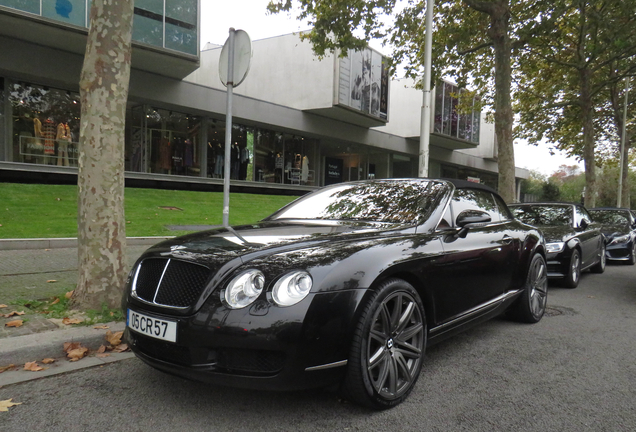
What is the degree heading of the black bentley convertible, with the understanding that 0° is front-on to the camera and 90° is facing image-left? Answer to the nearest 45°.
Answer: approximately 45°

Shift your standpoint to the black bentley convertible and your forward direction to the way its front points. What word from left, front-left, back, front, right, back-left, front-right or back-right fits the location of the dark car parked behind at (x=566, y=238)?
back

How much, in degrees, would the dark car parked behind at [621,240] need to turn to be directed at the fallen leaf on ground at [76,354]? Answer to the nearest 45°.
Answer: approximately 45° to its left

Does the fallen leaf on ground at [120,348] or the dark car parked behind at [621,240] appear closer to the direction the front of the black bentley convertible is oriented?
the fallen leaf on ground

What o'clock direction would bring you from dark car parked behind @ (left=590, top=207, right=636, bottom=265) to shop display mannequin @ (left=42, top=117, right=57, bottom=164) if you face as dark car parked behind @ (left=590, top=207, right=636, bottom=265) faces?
The shop display mannequin is roughly at 1 o'clock from the dark car parked behind.

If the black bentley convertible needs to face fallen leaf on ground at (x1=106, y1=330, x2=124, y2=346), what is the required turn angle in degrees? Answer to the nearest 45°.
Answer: approximately 90° to its right

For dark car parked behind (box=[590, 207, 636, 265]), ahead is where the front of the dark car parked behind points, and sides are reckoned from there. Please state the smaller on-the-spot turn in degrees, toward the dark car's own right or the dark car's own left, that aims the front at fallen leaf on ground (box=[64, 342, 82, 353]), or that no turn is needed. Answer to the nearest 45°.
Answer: approximately 45° to the dark car's own left

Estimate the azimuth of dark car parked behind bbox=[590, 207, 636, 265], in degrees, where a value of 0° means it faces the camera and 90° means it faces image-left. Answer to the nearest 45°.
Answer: approximately 45°

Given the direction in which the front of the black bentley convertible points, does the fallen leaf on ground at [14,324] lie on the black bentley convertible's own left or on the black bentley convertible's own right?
on the black bentley convertible's own right
